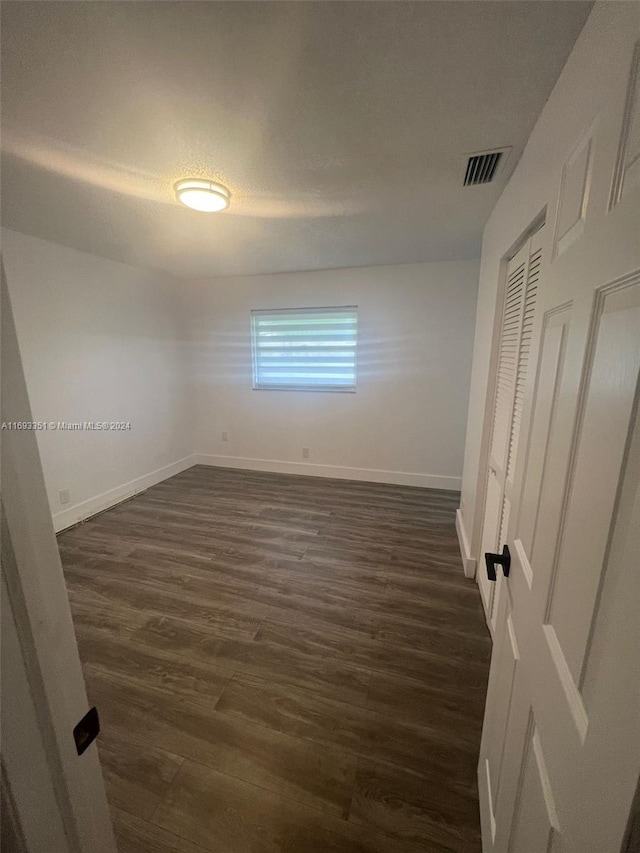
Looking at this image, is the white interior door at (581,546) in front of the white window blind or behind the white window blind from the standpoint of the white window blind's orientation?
in front

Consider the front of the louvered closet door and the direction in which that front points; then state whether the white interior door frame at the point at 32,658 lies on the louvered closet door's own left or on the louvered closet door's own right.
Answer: on the louvered closet door's own left

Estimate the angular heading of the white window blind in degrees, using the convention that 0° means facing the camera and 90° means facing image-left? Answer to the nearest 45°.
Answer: approximately 0°

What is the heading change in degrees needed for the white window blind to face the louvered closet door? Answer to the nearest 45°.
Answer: approximately 45° to its left

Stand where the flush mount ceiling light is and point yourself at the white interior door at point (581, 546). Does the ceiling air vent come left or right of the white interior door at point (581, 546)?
left

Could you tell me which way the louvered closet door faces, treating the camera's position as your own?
facing to the left of the viewer

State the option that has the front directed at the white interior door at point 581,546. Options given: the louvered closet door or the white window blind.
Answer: the white window blind

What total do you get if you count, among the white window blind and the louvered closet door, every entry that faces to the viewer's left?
1

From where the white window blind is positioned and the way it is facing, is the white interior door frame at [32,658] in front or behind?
in front

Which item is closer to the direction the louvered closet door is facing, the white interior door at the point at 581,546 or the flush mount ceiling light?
the flush mount ceiling light

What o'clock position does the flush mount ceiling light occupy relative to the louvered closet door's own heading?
The flush mount ceiling light is roughly at 11 o'clock from the louvered closet door.

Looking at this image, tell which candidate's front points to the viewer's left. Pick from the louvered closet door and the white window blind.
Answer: the louvered closet door
